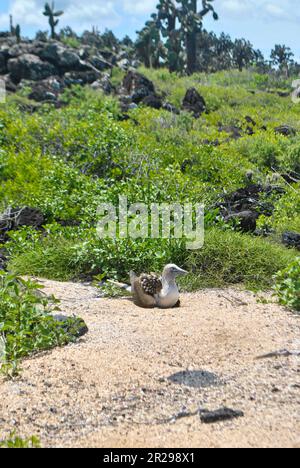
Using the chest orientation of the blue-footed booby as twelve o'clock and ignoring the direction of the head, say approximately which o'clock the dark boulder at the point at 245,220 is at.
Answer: The dark boulder is roughly at 10 o'clock from the blue-footed booby.

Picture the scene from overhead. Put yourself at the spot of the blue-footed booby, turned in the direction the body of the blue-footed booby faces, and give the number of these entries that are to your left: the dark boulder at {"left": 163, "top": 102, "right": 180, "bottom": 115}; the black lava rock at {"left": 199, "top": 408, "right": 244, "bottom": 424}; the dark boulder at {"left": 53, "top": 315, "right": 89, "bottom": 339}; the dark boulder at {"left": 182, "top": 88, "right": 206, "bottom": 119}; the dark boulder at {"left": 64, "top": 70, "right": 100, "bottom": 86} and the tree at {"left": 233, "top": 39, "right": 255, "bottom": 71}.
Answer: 4

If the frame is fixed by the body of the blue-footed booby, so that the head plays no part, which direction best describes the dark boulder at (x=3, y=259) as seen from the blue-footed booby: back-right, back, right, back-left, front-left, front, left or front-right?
back-left

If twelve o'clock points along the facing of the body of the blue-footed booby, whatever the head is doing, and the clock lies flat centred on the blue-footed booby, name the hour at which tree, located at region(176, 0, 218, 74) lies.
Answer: The tree is roughly at 9 o'clock from the blue-footed booby.

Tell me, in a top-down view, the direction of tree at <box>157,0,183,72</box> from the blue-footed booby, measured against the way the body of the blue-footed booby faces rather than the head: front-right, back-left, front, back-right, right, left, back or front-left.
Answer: left

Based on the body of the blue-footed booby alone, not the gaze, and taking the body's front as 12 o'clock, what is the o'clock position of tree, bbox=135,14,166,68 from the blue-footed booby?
The tree is roughly at 9 o'clock from the blue-footed booby.

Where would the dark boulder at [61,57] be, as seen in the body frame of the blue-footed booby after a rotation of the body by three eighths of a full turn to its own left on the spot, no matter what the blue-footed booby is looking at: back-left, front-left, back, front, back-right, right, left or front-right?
front-right

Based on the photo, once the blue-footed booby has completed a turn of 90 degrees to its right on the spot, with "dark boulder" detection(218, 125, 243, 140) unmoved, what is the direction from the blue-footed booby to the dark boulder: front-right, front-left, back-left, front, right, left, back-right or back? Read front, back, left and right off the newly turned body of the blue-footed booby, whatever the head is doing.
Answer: back

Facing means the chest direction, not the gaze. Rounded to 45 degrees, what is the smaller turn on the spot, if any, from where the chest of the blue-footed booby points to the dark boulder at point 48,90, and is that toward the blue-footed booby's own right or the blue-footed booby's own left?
approximately 90° to the blue-footed booby's own left

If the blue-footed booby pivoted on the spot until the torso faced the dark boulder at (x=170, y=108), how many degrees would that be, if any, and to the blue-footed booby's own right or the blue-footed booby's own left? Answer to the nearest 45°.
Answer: approximately 90° to the blue-footed booby's own left

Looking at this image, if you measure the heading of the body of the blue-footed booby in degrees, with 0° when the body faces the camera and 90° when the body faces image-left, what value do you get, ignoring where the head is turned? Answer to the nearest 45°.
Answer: approximately 270°

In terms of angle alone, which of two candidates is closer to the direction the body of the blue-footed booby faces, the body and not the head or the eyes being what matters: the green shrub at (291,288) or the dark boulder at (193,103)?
the green shrub

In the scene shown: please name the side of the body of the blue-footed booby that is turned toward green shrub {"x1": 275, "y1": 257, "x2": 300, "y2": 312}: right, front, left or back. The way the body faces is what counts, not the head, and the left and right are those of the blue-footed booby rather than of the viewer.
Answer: front

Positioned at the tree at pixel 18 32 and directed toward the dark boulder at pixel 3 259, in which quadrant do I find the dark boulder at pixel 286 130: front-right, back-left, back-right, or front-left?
front-left

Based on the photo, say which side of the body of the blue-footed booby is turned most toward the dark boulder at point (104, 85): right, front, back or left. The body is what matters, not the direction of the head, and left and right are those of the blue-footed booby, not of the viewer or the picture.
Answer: left

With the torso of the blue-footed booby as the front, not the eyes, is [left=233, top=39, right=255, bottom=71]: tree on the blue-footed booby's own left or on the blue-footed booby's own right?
on the blue-footed booby's own left

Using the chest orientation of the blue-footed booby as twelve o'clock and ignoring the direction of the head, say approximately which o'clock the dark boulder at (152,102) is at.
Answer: The dark boulder is roughly at 9 o'clock from the blue-footed booby.

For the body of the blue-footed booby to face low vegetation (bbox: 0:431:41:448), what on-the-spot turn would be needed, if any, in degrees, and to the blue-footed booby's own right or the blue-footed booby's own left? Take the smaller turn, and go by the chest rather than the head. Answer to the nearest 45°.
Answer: approximately 90° to the blue-footed booby's own right
